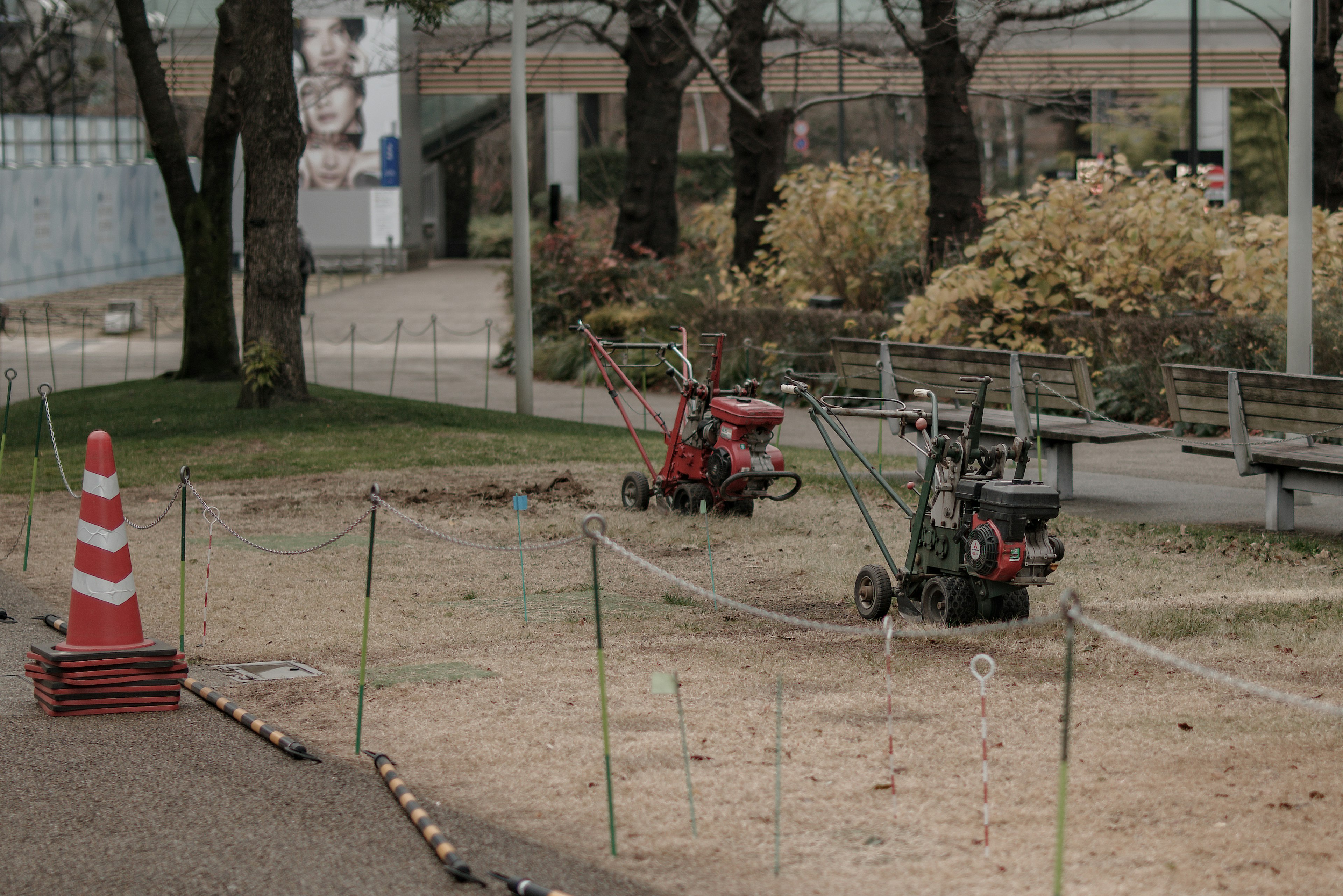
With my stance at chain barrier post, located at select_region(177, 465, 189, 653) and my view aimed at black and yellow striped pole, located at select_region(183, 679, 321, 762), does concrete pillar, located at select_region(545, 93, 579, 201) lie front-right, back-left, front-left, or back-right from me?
back-left

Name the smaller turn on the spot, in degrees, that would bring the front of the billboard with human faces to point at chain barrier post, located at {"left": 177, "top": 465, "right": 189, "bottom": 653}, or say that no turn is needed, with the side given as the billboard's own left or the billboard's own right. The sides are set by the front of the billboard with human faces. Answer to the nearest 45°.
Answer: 0° — it already faces it

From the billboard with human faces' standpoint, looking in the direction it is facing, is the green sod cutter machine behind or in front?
in front

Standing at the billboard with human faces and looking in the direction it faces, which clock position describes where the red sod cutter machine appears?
The red sod cutter machine is roughly at 12 o'clock from the billboard with human faces.

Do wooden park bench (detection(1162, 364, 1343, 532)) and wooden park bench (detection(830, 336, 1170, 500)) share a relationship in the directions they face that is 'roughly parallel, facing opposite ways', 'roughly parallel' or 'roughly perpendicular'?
roughly parallel

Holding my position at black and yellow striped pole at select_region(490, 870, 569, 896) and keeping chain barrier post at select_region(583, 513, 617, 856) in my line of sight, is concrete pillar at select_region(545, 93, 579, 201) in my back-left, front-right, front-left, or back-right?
front-left

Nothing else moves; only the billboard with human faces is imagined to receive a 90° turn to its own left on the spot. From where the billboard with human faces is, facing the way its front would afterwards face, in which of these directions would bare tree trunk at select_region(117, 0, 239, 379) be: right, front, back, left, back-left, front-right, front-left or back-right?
right

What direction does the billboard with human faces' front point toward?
toward the camera

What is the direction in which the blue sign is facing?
toward the camera

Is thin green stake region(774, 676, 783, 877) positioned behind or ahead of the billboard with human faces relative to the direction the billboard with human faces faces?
ahead

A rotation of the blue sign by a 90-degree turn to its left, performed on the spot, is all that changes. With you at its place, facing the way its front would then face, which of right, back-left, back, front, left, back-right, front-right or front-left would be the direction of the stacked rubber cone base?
right
